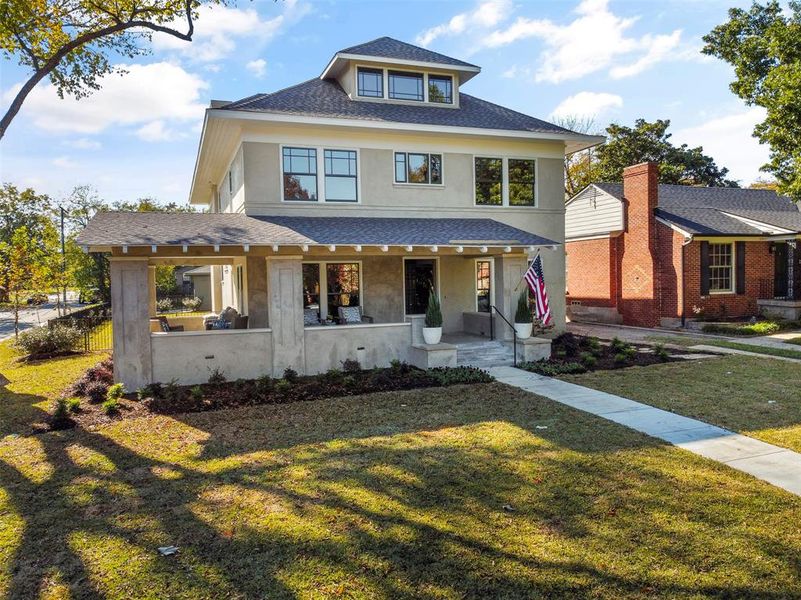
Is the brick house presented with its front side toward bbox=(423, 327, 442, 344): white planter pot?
no

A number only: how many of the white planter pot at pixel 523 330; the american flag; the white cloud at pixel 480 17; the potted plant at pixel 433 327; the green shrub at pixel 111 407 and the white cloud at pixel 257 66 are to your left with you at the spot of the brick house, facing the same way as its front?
0

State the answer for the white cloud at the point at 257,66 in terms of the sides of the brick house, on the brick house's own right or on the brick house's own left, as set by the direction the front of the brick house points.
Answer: on the brick house's own right

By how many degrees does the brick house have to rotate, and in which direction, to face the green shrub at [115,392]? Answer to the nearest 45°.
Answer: approximately 90° to its right

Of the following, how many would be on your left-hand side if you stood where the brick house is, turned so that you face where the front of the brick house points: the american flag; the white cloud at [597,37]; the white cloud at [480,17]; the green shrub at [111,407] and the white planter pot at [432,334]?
0

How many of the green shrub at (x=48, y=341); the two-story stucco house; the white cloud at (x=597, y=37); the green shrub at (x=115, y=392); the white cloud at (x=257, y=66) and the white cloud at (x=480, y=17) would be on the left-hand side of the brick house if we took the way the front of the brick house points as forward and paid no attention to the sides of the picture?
0

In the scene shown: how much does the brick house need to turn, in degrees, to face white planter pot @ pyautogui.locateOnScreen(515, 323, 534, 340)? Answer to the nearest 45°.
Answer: approximately 45° to its right

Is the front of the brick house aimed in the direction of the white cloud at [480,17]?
no

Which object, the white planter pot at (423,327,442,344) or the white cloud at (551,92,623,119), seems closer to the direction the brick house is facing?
the white planter pot

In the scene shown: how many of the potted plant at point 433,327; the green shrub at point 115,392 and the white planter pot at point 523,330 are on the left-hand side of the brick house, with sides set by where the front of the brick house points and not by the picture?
0

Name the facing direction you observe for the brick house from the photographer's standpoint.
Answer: facing the viewer and to the right of the viewer

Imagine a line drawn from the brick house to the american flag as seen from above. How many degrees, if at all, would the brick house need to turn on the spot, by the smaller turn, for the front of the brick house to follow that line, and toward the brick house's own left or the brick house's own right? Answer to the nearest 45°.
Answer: approximately 45° to the brick house's own right

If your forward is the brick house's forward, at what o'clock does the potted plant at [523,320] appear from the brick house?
The potted plant is roughly at 2 o'clock from the brick house.
